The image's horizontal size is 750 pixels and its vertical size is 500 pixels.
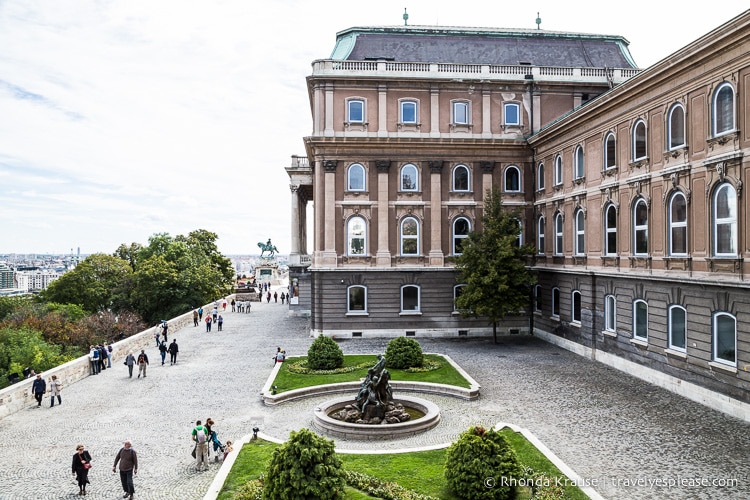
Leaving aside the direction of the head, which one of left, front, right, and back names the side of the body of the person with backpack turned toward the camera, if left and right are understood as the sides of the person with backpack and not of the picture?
back

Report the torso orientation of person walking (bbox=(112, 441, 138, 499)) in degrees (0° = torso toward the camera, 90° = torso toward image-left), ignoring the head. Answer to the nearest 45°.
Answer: approximately 0°

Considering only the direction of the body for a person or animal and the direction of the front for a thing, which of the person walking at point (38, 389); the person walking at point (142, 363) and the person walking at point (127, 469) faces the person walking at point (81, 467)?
the person walking at point (38, 389)

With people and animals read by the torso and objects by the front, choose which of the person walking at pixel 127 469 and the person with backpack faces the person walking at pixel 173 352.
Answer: the person with backpack

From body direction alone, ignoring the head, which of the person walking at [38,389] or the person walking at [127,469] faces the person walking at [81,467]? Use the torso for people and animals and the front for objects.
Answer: the person walking at [38,389]

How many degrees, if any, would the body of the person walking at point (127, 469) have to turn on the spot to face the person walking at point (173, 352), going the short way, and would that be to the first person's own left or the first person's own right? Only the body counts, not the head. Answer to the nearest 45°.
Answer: approximately 180°

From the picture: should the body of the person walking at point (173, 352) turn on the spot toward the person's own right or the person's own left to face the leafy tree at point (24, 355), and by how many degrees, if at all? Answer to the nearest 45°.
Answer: approximately 45° to the person's own left

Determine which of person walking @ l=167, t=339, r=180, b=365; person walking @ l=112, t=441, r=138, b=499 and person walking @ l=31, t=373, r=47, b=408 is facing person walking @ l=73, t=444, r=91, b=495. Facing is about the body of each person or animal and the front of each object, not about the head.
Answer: person walking @ l=31, t=373, r=47, b=408

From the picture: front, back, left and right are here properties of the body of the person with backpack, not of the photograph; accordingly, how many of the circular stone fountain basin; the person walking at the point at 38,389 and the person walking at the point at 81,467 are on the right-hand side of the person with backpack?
1

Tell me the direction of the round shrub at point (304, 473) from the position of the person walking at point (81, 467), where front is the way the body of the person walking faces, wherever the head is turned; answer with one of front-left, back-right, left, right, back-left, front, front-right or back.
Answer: front-left

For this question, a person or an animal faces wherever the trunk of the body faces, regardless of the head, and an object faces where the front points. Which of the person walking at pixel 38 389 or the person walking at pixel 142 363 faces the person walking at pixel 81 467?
the person walking at pixel 38 389
